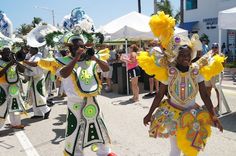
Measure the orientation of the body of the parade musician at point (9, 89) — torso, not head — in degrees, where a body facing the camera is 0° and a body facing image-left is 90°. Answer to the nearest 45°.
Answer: approximately 315°

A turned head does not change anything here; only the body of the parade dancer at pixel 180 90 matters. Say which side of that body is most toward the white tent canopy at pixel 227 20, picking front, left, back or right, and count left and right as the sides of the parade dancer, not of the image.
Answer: back

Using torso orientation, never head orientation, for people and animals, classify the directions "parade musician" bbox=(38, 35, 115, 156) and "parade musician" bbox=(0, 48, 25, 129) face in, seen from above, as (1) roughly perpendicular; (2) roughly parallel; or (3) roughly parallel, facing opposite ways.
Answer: roughly parallel

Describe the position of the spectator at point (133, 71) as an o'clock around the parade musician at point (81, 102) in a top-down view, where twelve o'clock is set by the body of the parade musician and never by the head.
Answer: The spectator is roughly at 8 o'clock from the parade musician.

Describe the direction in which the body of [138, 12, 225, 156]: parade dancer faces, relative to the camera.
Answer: toward the camera

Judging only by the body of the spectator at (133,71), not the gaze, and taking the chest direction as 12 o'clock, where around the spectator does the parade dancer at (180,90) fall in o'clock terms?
The parade dancer is roughly at 9 o'clock from the spectator.

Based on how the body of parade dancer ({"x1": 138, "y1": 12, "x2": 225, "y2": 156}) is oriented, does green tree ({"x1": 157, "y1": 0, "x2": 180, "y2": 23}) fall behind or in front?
behind
